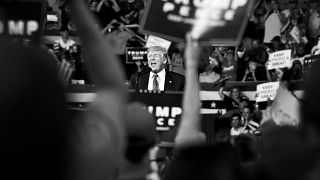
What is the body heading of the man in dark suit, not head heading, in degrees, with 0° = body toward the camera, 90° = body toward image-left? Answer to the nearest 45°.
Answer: approximately 0°

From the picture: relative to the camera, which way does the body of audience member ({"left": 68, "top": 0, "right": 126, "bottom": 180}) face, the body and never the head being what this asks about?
away from the camera

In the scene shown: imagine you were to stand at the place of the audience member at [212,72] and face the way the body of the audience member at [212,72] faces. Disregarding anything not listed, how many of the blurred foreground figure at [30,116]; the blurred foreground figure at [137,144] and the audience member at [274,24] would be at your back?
1

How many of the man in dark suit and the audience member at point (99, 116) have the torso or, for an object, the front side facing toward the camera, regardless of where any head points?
1
